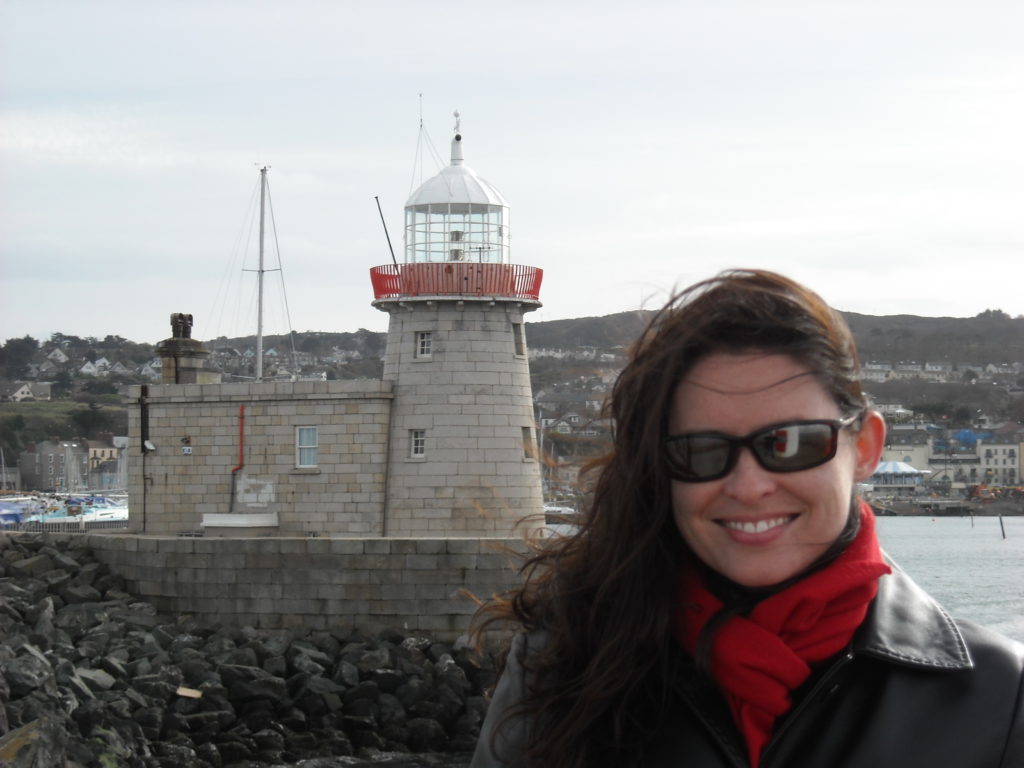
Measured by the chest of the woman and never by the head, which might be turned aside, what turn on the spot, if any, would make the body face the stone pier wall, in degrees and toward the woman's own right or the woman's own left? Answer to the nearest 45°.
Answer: approximately 180°

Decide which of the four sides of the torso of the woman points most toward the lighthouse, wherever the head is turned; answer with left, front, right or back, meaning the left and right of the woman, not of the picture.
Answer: back

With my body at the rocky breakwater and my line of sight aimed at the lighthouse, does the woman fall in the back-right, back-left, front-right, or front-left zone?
back-right

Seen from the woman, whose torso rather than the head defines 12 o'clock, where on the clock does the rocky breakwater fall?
The rocky breakwater is roughly at 5 o'clock from the woman.

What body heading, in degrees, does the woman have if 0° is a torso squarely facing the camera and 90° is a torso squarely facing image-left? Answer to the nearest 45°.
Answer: approximately 0°

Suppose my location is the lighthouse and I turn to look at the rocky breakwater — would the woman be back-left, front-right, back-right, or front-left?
front-left
